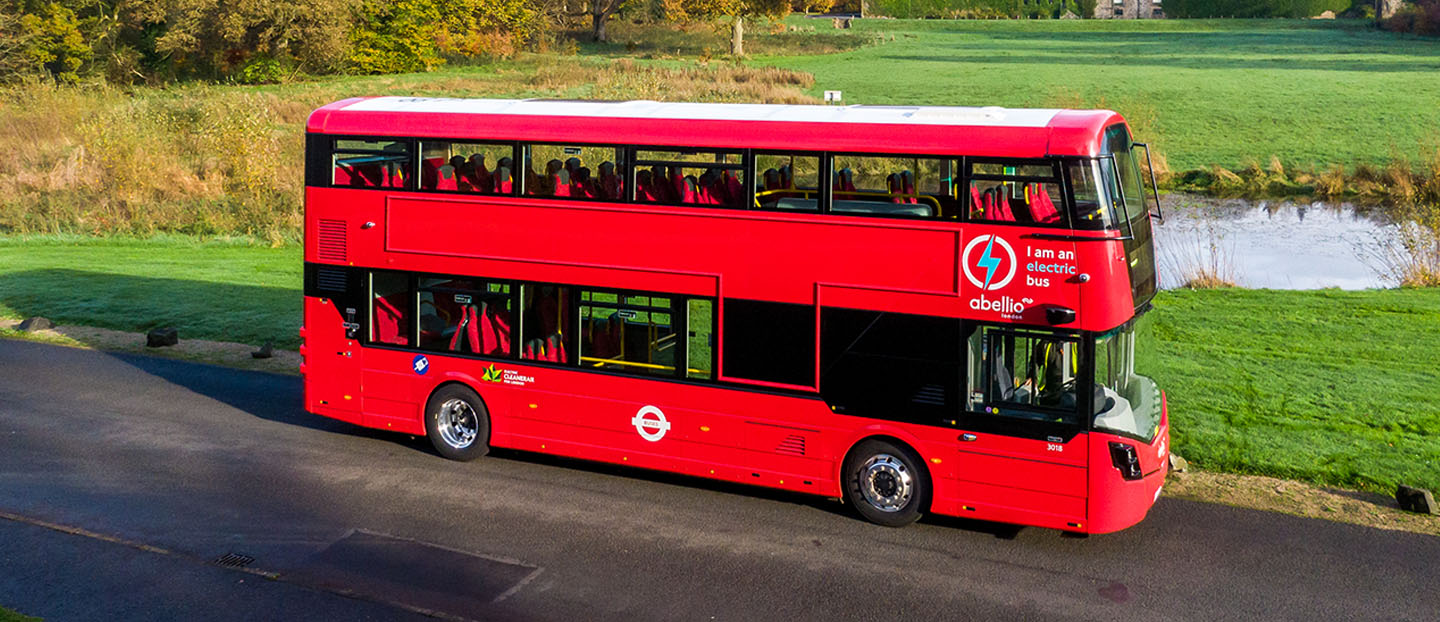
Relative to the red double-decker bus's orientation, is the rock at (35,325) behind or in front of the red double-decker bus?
behind

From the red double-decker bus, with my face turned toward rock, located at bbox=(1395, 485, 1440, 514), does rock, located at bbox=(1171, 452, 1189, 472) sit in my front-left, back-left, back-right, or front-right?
front-left

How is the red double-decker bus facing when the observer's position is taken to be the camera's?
facing the viewer and to the right of the viewer

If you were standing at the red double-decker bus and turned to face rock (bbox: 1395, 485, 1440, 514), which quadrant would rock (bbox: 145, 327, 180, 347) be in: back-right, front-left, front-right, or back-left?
back-left

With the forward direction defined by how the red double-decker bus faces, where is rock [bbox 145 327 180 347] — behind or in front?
behind
